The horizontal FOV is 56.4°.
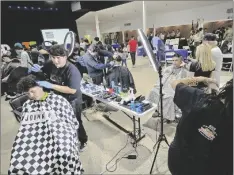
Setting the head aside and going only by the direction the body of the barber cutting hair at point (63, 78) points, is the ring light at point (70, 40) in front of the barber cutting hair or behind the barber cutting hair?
behind

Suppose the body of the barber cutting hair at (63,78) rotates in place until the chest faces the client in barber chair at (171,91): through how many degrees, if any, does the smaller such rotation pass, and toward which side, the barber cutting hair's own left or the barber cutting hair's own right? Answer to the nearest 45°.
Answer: approximately 135° to the barber cutting hair's own left

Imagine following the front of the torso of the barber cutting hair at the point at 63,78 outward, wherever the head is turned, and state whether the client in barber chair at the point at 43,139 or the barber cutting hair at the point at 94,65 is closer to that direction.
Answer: the client in barber chair

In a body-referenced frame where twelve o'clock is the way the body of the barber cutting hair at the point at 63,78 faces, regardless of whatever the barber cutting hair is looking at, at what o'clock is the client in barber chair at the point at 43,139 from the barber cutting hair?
The client in barber chair is roughly at 11 o'clock from the barber cutting hair.

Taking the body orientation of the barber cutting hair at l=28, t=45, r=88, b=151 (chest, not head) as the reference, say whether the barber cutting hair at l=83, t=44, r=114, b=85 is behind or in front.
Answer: behind

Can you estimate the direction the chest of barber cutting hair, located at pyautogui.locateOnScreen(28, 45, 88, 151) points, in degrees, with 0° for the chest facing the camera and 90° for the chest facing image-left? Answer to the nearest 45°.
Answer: approximately 45°
